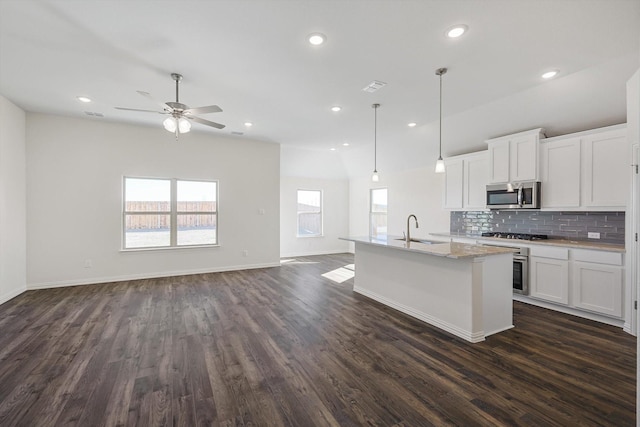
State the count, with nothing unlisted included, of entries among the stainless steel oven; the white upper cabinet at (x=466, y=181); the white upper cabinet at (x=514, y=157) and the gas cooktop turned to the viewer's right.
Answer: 0

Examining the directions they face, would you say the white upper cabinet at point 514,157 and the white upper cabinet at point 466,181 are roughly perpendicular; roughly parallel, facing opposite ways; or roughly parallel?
roughly parallel

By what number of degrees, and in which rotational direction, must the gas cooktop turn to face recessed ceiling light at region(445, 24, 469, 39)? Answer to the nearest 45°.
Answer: approximately 45° to its left

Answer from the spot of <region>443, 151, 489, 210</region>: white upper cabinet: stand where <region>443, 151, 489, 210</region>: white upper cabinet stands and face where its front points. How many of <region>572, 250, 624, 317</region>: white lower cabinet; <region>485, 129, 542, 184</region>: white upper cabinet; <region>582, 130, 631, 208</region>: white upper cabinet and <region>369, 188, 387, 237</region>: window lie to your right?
1

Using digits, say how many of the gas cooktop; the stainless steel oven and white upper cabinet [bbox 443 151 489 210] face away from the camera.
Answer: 0

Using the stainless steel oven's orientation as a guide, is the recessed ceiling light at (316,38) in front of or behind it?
in front

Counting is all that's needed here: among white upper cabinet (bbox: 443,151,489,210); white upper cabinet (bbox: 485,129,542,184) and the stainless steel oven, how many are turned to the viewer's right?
0

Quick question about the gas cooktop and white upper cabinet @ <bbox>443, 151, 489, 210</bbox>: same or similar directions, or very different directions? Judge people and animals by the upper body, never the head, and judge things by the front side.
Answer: same or similar directions

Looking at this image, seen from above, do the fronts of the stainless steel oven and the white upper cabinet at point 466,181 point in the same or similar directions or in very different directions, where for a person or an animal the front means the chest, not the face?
same or similar directions

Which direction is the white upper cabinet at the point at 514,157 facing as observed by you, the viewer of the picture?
facing the viewer and to the left of the viewer

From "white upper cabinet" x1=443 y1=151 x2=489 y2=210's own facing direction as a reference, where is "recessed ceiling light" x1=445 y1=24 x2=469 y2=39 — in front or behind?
in front
